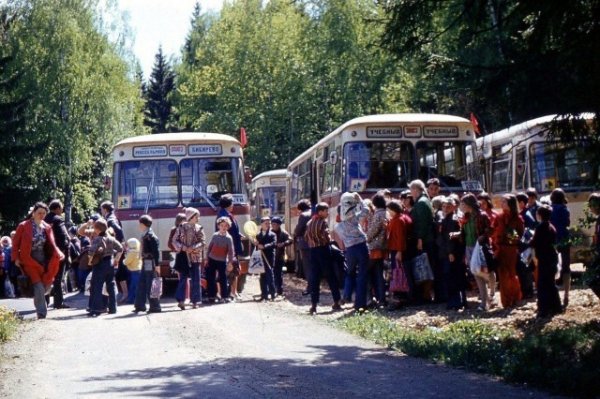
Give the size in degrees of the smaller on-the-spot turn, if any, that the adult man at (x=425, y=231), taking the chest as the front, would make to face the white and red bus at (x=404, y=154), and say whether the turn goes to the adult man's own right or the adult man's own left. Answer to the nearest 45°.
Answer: approximately 90° to the adult man's own right

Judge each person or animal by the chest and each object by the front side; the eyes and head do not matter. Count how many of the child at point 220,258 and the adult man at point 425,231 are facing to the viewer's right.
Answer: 0

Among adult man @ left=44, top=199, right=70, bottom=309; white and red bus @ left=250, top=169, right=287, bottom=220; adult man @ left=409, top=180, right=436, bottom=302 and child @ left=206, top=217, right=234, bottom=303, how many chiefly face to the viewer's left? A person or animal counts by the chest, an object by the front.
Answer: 1

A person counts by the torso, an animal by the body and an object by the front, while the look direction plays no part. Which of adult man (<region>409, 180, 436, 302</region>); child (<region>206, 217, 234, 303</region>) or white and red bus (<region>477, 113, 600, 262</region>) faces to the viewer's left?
the adult man

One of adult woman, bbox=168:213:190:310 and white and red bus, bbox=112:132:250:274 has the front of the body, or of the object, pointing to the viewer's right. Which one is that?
the adult woman

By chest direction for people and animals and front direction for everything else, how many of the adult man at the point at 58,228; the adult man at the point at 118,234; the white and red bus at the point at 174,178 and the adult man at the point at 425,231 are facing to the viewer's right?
1

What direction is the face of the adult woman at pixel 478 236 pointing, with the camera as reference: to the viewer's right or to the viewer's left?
to the viewer's left

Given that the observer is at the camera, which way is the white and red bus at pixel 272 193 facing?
facing the viewer and to the right of the viewer

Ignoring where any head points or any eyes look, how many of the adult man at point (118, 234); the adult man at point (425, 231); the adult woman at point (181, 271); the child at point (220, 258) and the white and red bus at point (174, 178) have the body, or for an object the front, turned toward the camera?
2
